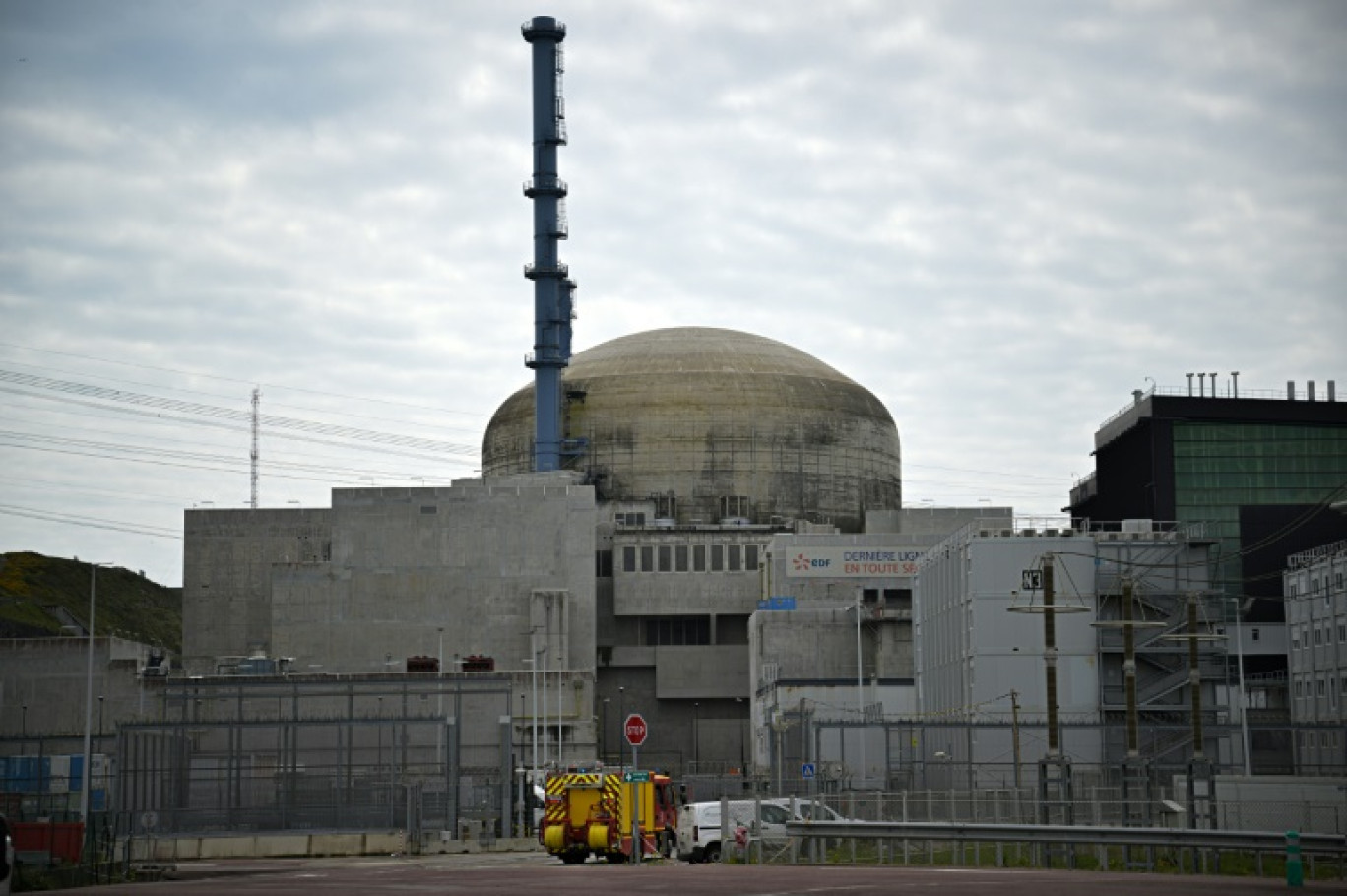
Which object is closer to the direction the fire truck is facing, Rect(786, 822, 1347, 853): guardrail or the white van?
the white van

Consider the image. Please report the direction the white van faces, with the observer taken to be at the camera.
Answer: facing away from the viewer and to the right of the viewer

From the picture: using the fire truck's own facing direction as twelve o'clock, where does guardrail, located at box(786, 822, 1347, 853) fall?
The guardrail is roughly at 3 o'clock from the fire truck.

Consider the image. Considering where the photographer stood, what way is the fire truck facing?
facing away from the viewer and to the right of the viewer

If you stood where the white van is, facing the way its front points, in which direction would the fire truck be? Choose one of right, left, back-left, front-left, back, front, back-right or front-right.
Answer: back
